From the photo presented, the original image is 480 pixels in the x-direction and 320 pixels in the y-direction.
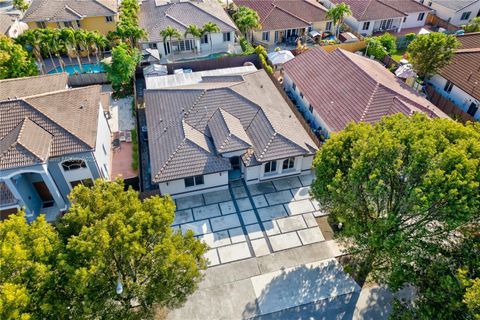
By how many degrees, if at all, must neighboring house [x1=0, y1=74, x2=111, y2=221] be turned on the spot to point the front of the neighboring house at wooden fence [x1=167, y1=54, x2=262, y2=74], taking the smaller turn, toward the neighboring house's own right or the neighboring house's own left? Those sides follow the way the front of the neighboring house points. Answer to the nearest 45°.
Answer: approximately 135° to the neighboring house's own left

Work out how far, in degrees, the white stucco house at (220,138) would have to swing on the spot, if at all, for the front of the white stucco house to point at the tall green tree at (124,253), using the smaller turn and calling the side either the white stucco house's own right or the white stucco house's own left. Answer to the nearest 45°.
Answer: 0° — it already faces it

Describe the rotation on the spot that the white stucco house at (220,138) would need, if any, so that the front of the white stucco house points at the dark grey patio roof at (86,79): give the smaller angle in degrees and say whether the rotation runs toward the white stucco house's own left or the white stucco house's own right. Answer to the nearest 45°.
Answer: approximately 135° to the white stucco house's own right

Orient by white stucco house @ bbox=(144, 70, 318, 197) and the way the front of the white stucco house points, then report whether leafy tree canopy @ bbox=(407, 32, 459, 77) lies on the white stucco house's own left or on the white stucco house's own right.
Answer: on the white stucco house's own left

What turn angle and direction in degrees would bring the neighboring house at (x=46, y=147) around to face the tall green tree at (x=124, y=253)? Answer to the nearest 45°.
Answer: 0° — it already faces it

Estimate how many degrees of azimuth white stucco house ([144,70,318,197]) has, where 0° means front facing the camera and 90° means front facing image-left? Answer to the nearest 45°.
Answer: approximately 0°

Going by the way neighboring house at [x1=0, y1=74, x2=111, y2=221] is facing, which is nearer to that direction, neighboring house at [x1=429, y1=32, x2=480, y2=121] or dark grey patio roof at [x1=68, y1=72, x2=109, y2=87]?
the neighboring house

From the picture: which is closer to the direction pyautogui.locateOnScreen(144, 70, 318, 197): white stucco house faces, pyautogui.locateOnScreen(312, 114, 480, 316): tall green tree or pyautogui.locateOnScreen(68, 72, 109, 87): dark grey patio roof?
the tall green tree

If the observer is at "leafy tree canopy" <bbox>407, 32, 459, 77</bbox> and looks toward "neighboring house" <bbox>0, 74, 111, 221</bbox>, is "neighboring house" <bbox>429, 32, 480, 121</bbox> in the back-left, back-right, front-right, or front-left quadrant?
back-left

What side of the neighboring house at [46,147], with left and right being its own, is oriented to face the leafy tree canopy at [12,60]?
back

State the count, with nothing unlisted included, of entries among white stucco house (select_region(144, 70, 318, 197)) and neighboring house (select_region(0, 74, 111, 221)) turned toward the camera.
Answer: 2

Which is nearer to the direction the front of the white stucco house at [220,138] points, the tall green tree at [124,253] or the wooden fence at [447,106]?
the tall green tree

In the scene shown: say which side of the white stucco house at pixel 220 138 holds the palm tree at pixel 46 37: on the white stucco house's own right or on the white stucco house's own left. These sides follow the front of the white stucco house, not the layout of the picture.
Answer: on the white stucco house's own right
